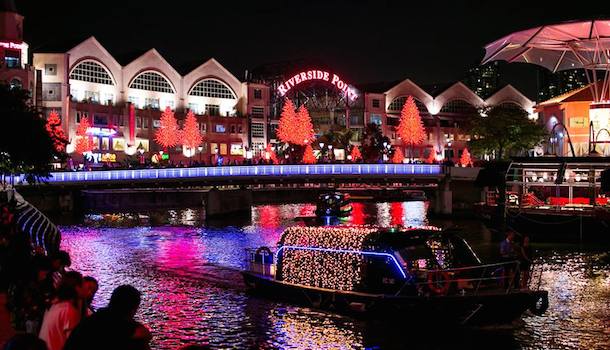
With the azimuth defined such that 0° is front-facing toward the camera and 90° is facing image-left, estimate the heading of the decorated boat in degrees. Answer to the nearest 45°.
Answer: approximately 315°
